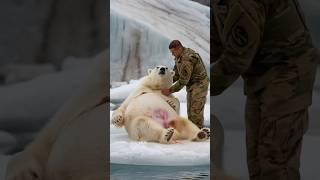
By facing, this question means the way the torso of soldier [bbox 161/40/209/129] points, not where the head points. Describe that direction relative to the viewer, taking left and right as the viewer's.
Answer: facing to the left of the viewer
